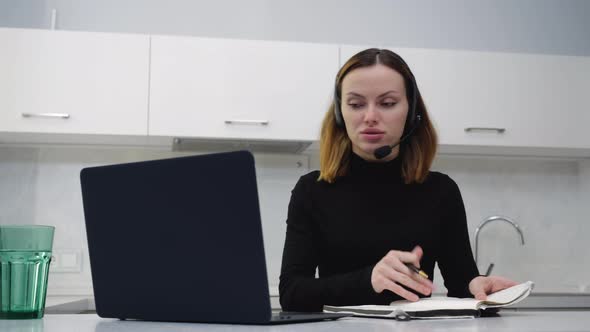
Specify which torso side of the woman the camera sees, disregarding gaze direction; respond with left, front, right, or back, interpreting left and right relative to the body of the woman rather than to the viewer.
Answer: front

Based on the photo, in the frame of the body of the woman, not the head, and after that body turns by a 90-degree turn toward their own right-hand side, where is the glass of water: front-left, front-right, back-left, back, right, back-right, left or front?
front-left

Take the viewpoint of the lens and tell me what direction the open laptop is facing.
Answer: facing away from the viewer and to the right of the viewer

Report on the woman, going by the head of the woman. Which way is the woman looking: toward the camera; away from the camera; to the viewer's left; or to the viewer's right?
toward the camera

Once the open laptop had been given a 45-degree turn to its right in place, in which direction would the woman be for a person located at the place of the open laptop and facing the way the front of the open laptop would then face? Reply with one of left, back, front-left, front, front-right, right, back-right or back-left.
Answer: front-left
